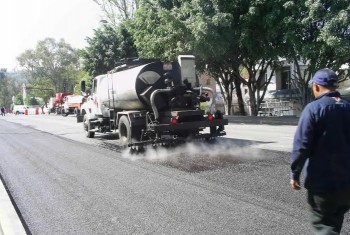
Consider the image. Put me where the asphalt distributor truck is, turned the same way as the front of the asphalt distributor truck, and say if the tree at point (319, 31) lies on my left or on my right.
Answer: on my right

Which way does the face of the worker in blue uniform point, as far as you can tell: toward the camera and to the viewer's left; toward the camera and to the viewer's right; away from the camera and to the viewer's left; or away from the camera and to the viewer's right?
away from the camera and to the viewer's left

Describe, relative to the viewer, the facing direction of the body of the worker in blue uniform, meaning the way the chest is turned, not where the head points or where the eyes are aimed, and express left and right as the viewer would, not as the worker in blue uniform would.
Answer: facing away from the viewer and to the left of the viewer

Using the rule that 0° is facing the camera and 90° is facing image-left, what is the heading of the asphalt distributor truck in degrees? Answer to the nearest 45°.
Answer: approximately 135°

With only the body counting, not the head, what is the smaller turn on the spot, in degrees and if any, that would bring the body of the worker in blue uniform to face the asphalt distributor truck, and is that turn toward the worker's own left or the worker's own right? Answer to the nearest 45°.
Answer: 0° — they already face it
